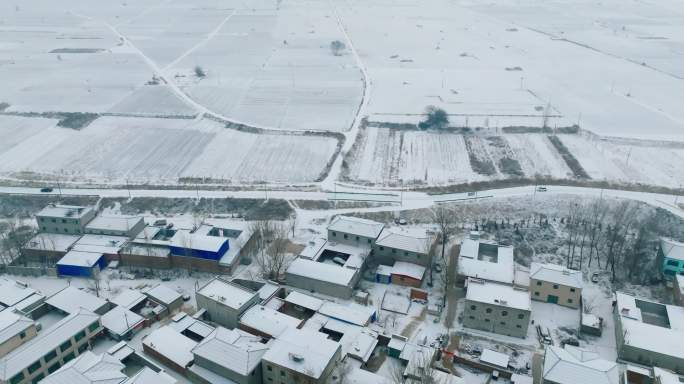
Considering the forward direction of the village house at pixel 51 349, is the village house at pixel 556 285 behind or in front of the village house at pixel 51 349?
in front

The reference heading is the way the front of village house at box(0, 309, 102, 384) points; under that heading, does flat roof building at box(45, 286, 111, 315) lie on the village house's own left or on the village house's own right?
on the village house's own left

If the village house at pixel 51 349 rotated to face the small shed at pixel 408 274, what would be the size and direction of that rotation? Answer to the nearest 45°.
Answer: approximately 45° to its left

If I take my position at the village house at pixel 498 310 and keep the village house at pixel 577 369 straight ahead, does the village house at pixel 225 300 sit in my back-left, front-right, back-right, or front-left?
back-right

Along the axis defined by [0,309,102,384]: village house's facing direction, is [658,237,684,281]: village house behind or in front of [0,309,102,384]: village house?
in front

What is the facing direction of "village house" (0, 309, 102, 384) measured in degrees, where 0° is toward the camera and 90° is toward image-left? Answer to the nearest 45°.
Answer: approximately 315°

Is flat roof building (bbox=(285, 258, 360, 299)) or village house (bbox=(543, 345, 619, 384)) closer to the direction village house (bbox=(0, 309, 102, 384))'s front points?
the village house

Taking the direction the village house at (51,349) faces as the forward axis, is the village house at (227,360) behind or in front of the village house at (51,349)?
in front

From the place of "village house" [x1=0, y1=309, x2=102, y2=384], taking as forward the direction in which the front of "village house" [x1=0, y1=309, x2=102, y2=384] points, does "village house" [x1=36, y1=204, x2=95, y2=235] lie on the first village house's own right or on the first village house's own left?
on the first village house's own left

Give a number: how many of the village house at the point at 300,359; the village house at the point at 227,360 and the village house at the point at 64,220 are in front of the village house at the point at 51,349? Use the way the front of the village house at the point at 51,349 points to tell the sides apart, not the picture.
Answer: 2
